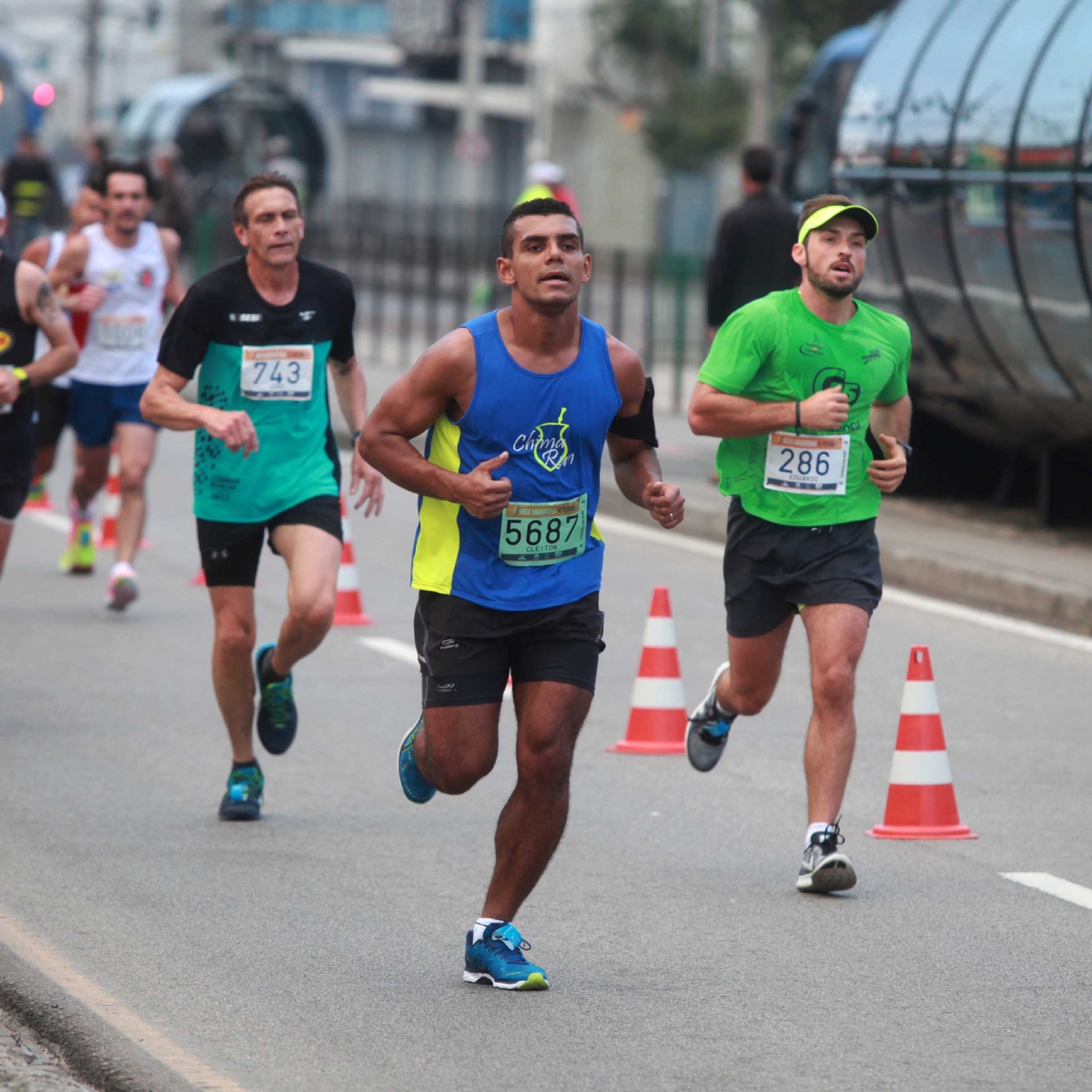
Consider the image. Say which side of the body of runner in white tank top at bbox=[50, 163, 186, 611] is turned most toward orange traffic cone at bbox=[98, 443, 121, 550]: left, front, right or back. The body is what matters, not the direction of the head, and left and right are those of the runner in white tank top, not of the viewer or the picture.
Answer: back

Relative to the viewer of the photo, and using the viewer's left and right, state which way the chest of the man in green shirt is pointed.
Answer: facing the viewer and to the right of the viewer

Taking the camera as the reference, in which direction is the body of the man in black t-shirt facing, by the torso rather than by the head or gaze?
toward the camera

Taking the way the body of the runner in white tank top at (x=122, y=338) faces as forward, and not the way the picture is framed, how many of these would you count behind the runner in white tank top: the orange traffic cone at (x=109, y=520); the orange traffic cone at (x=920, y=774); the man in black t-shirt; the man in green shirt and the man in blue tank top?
1

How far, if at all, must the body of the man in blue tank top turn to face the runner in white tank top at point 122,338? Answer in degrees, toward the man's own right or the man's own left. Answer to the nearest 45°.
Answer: approximately 135° to the man's own left

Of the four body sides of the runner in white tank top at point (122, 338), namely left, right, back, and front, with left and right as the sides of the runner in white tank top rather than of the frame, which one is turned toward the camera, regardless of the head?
front

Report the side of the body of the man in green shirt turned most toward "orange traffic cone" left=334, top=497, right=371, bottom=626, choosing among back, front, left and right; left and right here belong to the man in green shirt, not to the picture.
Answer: back

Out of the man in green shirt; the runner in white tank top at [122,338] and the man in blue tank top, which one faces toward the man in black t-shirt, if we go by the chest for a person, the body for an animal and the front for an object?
the runner in white tank top

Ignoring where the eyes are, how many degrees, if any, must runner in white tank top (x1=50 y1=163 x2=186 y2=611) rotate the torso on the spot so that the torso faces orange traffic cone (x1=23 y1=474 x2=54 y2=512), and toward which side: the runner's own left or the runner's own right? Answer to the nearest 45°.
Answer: approximately 180°

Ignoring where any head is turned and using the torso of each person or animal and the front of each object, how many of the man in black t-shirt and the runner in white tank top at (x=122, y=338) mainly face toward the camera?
2

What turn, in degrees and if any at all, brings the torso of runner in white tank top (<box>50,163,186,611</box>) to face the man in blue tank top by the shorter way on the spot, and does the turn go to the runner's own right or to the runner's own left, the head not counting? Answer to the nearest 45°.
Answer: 0° — they already face them

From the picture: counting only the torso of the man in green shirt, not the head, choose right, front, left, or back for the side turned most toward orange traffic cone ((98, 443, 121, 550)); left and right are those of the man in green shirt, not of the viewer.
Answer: back

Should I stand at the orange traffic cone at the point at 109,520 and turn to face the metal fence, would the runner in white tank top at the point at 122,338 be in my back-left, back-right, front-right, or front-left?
back-right

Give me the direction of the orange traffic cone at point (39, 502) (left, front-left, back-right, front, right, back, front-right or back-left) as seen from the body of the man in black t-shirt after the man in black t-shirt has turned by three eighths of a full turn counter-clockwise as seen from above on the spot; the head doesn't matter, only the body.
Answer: front-left

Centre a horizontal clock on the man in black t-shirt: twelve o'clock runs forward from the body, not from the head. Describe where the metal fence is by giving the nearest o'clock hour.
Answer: The metal fence is roughly at 6 o'clock from the man in black t-shirt.
